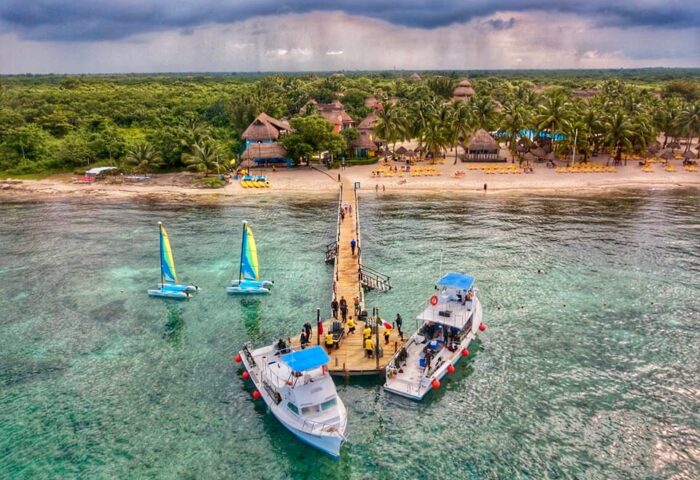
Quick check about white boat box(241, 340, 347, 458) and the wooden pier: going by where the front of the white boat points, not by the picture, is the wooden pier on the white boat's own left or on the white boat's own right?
on the white boat's own left

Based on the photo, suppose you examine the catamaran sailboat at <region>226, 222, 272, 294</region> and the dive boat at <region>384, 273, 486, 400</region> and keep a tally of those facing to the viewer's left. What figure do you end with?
1

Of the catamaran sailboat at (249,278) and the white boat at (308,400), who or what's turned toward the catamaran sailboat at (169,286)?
the catamaran sailboat at (249,278)

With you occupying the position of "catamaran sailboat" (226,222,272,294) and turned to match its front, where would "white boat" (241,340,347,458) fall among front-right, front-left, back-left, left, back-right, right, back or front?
left

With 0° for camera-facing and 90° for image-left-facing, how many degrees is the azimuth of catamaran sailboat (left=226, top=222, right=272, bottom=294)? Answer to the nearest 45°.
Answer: approximately 90°

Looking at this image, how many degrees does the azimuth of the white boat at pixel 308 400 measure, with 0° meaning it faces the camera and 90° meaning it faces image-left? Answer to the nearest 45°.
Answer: approximately 315°

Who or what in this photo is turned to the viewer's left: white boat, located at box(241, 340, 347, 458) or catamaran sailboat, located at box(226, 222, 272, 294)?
the catamaran sailboat

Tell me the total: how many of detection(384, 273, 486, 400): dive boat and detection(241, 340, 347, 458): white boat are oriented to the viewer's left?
0

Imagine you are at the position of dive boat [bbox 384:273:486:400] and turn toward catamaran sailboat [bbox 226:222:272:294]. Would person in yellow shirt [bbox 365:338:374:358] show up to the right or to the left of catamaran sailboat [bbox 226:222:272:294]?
left
